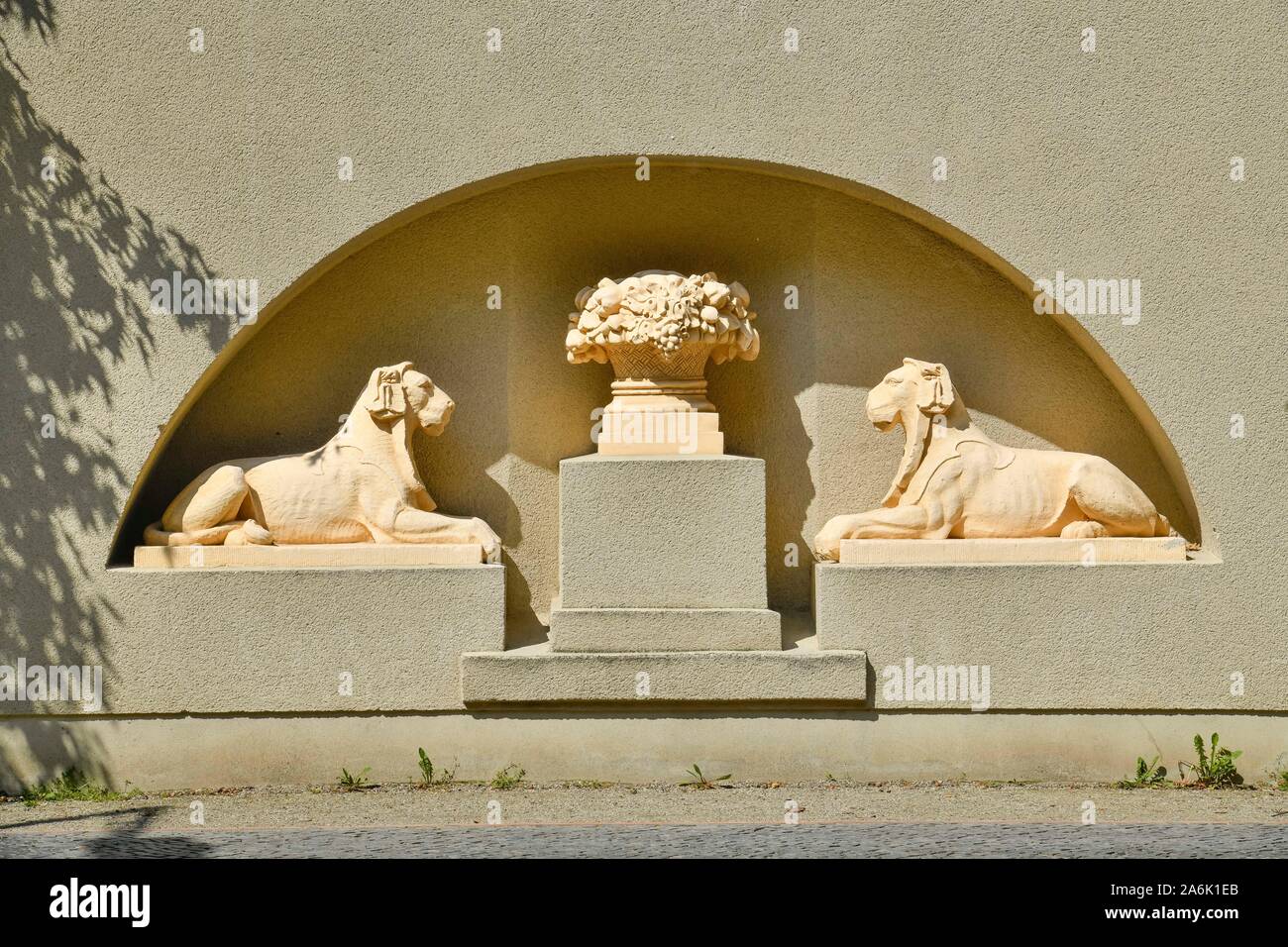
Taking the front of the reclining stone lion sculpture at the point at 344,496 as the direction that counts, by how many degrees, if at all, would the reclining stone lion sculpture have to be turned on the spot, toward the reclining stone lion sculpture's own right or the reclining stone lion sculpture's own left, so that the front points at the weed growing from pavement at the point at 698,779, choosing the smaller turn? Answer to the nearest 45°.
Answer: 0° — it already faces it

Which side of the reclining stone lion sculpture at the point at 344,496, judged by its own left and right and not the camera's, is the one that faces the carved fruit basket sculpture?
front

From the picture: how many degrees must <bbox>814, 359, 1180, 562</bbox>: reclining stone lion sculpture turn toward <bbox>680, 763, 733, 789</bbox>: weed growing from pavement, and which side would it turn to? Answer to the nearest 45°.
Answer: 0° — it already faces it

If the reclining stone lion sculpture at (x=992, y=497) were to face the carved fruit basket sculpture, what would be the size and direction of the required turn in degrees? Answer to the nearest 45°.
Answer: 0° — it already faces it

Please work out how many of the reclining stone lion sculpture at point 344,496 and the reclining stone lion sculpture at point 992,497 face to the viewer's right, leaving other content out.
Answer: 1

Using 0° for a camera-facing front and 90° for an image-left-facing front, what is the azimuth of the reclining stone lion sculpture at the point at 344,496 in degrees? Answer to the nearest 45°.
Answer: approximately 270°

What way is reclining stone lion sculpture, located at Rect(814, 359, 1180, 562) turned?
to the viewer's left

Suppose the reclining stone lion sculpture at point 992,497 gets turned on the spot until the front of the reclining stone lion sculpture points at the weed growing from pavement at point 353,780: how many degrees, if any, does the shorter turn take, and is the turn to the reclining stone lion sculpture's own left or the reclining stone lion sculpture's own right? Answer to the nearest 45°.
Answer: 0° — it already faces it

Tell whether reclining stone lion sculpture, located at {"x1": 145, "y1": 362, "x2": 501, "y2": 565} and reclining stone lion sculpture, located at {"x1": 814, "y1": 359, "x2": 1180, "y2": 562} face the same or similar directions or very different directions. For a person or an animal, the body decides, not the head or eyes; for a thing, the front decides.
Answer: very different directions

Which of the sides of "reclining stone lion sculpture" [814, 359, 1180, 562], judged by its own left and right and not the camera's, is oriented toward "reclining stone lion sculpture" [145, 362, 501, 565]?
front
